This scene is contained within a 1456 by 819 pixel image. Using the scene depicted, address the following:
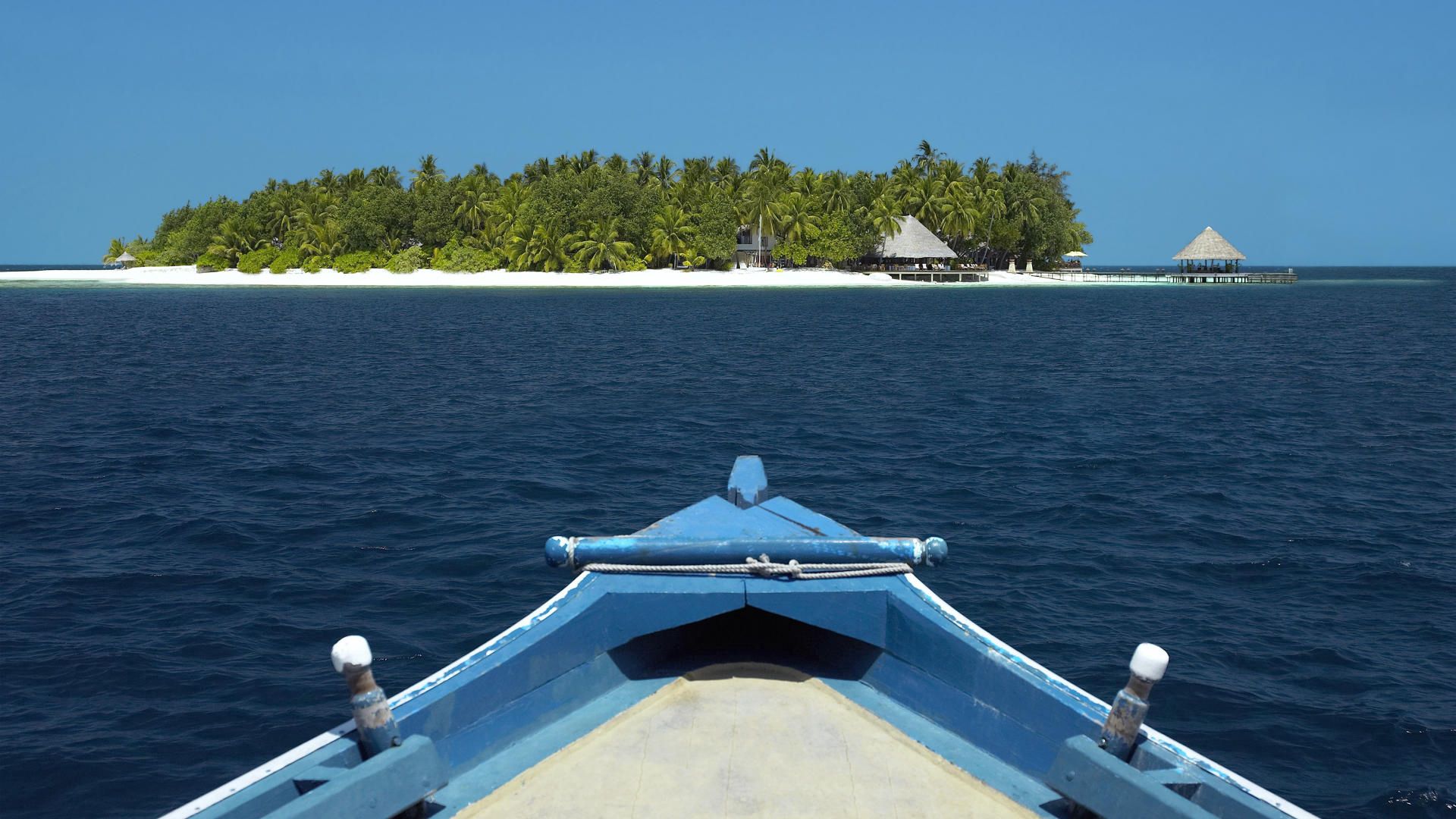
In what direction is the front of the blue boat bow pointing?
away from the camera
